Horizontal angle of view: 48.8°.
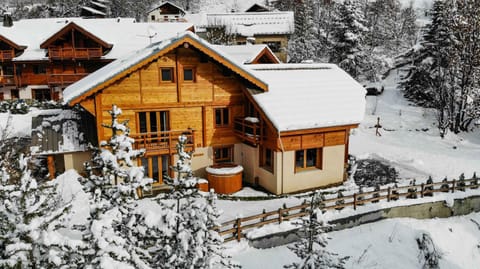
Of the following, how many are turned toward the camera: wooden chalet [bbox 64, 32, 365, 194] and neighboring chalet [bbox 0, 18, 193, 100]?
2

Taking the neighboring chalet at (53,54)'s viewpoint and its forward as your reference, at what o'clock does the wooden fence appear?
The wooden fence is roughly at 11 o'clock from the neighboring chalet.

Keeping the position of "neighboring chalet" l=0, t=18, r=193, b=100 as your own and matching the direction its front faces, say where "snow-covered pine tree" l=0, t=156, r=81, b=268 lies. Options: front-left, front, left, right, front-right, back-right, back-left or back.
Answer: front

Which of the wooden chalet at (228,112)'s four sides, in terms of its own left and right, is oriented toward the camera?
front

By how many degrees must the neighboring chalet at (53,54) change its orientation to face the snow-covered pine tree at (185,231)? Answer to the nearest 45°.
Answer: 0° — it already faces it

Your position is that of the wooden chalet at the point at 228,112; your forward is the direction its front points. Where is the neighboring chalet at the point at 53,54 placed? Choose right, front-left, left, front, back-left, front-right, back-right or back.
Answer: back-right

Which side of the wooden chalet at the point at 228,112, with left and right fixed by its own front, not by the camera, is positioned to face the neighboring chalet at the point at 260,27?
back

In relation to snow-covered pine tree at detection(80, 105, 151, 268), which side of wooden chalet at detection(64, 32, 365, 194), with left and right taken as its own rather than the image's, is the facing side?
front

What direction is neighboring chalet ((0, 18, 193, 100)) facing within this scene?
toward the camera

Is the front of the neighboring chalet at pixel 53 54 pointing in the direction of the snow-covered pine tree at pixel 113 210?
yes

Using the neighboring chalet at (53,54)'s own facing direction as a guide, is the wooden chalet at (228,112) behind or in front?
in front

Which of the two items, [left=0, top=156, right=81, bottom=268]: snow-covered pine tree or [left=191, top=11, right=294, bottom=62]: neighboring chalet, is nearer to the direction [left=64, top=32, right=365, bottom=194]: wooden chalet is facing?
the snow-covered pine tree
